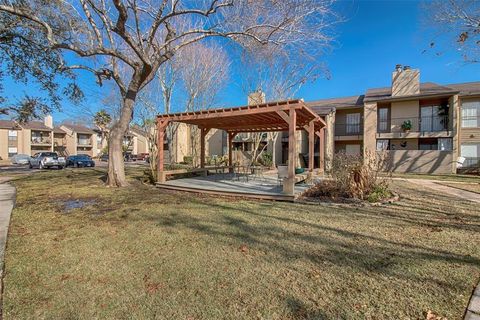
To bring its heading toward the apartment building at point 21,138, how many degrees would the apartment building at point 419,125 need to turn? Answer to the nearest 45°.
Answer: approximately 90° to its right

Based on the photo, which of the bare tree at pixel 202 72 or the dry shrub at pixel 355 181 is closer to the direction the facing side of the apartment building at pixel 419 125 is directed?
the dry shrub

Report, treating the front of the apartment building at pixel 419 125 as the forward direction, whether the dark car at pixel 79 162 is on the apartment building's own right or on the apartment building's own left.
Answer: on the apartment building's own right

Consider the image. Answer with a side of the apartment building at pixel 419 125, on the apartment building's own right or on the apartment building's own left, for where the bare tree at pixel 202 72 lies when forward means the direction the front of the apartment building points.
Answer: on the apartment building's own right

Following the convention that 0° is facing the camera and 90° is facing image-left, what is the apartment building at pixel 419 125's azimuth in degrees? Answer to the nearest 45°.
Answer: approximately 0°

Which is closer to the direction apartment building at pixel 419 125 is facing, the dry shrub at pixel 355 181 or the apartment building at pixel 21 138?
the dry shrub

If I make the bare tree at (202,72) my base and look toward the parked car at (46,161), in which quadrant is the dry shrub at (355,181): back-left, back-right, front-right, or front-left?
back-left

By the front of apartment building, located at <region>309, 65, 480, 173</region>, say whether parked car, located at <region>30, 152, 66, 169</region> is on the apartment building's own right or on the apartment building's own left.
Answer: on the apartment building's own right

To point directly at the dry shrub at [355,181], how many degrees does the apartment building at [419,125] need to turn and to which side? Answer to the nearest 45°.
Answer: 0° — it already faces it

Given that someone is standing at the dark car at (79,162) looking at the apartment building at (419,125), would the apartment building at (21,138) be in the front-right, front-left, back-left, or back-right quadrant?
back-left
